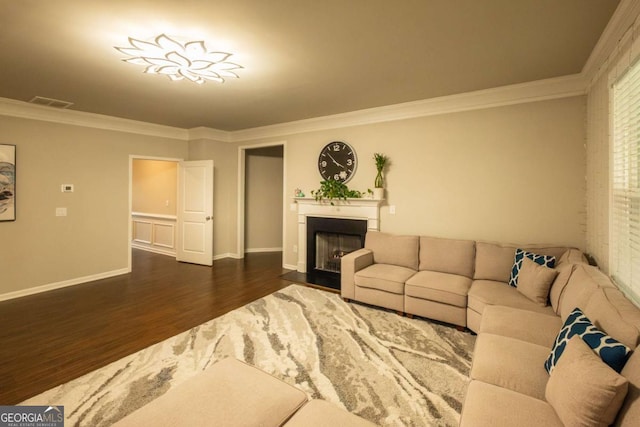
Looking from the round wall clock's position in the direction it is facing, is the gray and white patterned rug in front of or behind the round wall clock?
in front

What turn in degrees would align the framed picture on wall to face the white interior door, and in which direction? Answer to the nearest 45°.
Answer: approximately 90° to its left

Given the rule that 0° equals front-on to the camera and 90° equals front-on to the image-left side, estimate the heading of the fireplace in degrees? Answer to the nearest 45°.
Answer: approximately 45°

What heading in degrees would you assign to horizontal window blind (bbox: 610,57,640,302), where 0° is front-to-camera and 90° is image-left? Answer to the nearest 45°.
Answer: approximately 90°

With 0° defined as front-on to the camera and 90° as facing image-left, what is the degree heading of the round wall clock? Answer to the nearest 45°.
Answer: approximately 45°

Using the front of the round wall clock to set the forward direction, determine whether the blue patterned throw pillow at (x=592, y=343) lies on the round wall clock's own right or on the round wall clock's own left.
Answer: on the round wall clock's own left

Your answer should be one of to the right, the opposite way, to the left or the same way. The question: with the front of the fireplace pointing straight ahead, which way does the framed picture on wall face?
to the left

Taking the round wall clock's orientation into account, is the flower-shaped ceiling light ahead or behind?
ahead

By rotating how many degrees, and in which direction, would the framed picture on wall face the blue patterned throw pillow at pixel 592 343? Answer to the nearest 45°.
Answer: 0° — it already faces it

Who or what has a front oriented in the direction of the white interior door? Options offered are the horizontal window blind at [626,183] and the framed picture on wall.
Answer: the horizontal window blind
